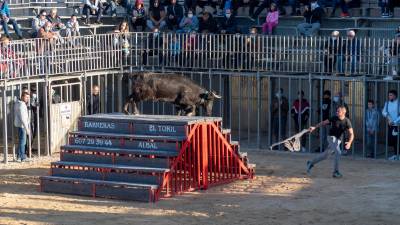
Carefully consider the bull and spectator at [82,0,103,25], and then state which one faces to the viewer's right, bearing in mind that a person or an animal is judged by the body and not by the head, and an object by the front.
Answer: the bull

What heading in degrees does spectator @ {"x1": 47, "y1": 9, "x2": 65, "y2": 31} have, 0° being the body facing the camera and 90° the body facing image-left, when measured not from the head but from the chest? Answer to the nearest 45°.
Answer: approximately 315°

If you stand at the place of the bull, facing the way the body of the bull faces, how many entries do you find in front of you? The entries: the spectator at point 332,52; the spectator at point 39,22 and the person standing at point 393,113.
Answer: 2

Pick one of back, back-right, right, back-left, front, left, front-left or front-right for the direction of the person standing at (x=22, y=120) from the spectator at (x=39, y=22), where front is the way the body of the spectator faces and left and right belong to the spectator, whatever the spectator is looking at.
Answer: front-right

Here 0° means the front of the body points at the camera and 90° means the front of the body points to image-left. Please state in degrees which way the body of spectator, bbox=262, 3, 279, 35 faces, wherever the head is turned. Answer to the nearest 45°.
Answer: approximately 45°

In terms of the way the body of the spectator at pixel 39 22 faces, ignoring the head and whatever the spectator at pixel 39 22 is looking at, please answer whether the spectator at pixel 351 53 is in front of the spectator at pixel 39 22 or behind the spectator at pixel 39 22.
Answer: in front

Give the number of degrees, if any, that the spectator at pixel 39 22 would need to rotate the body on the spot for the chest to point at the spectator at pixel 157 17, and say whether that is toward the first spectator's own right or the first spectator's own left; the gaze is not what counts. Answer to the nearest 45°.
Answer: approximately 45° to the first spectator's own left

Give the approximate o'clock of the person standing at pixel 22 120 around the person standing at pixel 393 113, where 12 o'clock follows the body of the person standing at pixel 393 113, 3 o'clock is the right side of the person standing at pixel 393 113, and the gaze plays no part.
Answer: the person standing at pixel 22 120 is roughly at 1 o'clock from the person standing at pixel 393 113.

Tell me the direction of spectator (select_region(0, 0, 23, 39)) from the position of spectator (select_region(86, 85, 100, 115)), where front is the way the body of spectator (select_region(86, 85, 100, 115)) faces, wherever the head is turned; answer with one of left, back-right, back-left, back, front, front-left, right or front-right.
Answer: back

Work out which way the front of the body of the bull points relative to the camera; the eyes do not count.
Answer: to the viewer's right
